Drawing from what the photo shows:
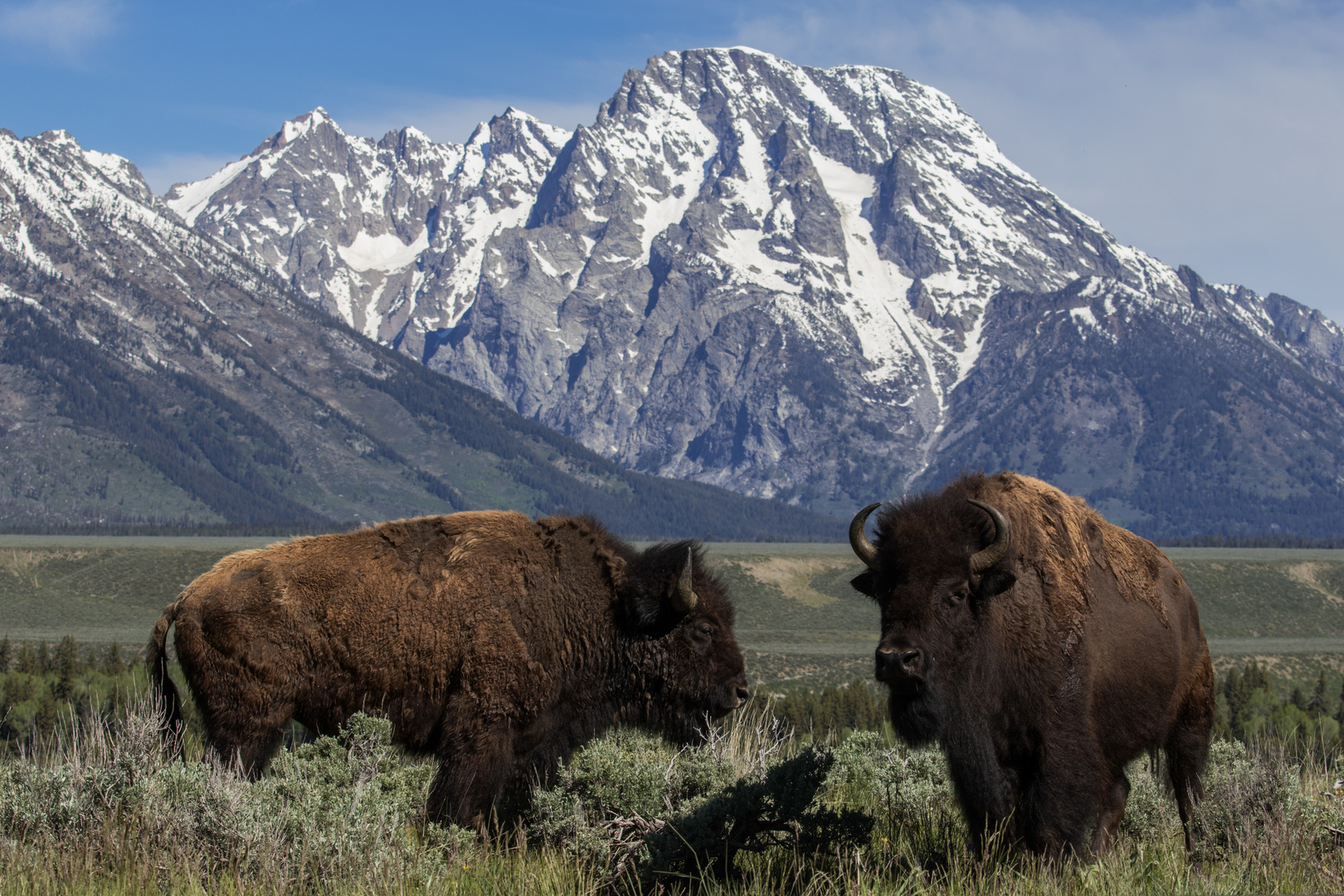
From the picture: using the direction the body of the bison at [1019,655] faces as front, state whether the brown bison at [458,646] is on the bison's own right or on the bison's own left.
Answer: on the bison's own right

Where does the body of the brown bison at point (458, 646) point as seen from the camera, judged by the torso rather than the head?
to the viewer's right

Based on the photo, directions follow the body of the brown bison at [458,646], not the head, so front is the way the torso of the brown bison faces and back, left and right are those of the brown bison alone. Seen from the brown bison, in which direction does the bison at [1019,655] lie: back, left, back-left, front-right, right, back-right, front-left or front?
front-right

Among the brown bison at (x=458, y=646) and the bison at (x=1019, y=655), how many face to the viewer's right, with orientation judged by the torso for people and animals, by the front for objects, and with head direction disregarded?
1

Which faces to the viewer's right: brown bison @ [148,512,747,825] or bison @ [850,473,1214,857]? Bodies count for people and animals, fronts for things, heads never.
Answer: the brown bison

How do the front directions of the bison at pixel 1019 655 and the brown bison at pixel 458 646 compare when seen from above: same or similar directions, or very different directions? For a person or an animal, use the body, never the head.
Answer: very different directions
